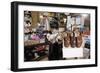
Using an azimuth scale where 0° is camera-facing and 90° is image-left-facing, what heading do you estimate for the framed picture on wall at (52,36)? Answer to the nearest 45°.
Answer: approximately 315°
